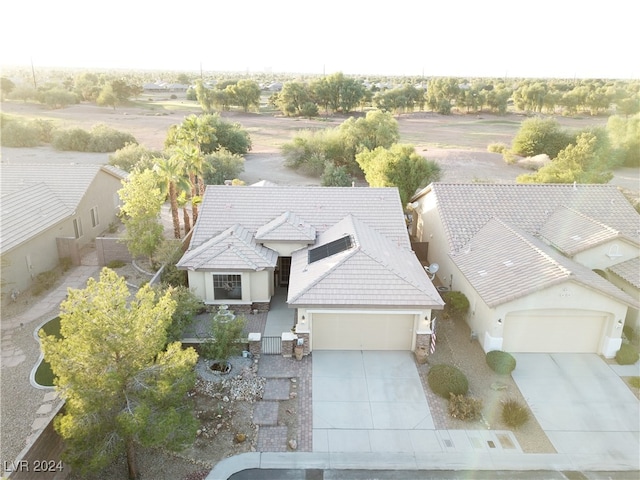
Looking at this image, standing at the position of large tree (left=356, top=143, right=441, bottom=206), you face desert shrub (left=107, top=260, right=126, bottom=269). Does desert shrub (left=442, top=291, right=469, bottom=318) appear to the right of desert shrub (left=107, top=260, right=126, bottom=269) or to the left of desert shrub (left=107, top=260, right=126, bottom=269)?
left

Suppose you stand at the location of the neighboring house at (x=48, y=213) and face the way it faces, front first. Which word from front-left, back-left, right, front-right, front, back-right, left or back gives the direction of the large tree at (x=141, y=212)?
left

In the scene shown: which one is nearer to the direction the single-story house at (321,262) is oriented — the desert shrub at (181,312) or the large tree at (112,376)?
the large tree

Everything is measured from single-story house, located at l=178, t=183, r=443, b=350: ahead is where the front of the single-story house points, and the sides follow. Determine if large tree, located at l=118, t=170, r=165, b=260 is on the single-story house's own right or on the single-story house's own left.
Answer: on the single-story house's own right

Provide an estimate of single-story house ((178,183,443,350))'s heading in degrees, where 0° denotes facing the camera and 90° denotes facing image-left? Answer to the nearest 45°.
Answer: approximately 0°

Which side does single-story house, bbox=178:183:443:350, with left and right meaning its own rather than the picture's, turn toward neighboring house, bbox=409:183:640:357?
left

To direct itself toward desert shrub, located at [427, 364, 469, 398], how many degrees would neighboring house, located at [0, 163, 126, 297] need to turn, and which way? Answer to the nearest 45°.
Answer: approximately 90° to its left

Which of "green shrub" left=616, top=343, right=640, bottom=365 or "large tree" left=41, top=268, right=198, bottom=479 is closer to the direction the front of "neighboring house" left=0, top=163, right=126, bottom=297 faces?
the large tree

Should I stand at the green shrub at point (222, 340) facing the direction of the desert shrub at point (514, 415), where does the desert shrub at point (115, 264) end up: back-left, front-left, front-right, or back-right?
back-left

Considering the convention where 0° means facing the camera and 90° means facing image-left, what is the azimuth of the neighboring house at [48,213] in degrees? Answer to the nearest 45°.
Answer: approximately 45°

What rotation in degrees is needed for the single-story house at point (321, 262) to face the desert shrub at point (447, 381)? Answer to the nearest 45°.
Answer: approximately 45° to its left

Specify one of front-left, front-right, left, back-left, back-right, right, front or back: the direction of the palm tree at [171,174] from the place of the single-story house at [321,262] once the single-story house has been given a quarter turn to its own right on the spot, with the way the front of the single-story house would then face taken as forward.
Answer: front-right
